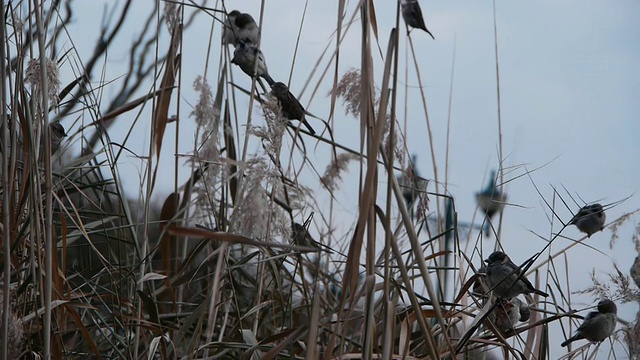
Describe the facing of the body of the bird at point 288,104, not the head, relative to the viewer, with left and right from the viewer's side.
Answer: facing to the left of the viewer

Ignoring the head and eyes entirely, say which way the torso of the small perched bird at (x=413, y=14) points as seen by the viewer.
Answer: to the viewer's left

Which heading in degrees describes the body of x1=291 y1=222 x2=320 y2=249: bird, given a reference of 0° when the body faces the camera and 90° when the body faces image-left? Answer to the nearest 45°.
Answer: approximately 90°

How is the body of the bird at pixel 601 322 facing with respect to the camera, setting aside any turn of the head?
to the viewer's right

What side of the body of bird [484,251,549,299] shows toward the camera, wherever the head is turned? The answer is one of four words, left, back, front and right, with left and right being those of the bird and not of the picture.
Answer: left
